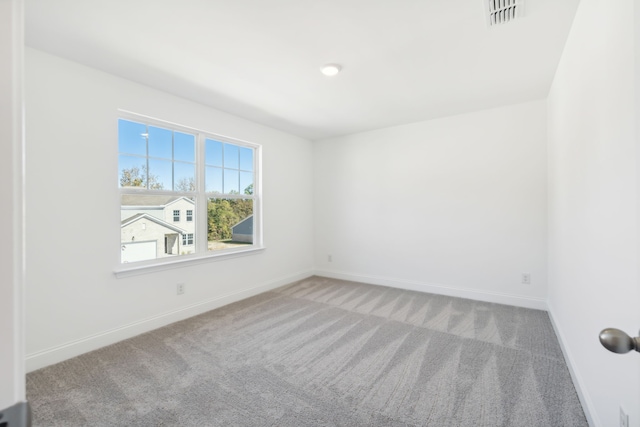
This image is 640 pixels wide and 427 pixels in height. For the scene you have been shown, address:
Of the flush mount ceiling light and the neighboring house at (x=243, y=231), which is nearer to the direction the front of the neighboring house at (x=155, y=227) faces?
the flush mount ceiling light

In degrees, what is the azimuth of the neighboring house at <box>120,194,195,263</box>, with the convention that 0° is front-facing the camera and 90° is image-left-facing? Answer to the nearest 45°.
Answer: approximately 315°

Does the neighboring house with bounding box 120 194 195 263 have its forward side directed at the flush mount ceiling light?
yes
